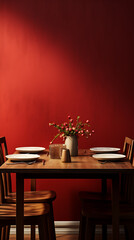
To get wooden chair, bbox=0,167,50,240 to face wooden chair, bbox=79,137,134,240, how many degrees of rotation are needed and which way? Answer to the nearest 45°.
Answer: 0° — it already faces it

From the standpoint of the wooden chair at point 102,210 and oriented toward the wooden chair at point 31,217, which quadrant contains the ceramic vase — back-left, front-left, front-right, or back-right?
front-right

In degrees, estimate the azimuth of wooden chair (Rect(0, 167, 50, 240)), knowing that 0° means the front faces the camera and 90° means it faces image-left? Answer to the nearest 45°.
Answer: approximately 270°
